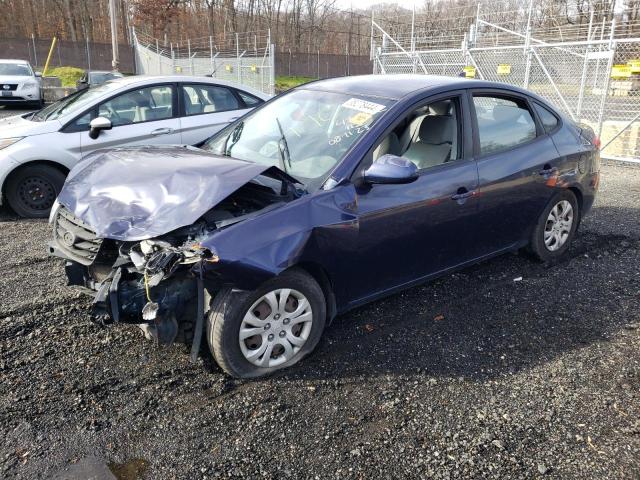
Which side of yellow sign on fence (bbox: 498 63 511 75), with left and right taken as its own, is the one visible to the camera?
front

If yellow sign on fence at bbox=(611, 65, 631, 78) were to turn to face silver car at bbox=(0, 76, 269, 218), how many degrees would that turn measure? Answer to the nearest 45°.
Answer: approximately 45° to its right

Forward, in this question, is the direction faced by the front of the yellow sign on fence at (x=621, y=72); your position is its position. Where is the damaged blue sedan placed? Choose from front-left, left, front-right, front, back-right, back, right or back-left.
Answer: front

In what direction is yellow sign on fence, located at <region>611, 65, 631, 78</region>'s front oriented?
toward the camera

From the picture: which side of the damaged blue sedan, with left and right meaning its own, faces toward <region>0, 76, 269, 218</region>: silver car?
right

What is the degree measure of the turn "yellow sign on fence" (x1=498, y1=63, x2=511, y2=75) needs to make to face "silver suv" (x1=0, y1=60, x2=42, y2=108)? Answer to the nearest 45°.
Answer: approximately 90° to its right

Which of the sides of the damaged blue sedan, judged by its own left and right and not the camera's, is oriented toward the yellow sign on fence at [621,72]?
back

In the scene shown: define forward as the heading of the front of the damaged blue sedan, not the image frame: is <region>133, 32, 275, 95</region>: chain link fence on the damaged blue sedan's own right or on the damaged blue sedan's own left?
on the damaged blue sedan's own right

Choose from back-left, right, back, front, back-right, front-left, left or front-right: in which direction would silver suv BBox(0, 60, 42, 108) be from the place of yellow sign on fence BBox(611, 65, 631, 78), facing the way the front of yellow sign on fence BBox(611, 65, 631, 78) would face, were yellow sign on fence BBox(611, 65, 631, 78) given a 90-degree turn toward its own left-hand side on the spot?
back

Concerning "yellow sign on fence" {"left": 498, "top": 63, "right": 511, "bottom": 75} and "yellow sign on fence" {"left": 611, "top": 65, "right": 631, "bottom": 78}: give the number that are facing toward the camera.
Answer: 2

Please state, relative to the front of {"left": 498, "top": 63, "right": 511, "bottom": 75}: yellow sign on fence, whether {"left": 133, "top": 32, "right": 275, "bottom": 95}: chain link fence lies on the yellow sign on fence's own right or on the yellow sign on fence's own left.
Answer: on the yellow sign on fence's own right

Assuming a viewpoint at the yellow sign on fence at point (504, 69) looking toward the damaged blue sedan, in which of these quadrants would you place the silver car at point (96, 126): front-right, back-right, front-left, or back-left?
front-right

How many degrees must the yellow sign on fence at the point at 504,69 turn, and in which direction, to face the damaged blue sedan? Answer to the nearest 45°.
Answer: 0° — it already faces it
